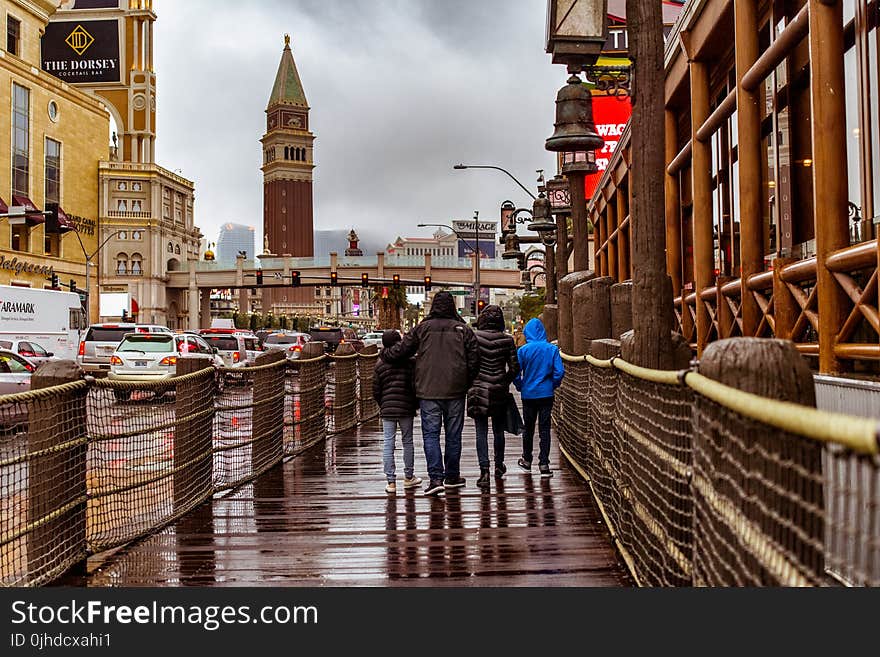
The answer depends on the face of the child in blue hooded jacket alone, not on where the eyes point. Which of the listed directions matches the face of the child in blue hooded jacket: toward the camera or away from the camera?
away from the camera

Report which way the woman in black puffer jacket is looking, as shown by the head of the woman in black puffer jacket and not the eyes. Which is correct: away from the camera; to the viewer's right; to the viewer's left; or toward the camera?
away from the camera

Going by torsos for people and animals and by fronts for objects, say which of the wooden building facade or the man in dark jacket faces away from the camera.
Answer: the man in dark jacket

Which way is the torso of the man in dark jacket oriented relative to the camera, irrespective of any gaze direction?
away from the camera

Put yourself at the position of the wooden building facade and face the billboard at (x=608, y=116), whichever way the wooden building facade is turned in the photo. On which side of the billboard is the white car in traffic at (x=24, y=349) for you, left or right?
left

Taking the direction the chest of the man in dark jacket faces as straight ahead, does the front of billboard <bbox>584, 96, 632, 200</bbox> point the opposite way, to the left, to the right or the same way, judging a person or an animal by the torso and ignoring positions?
the opposite way
